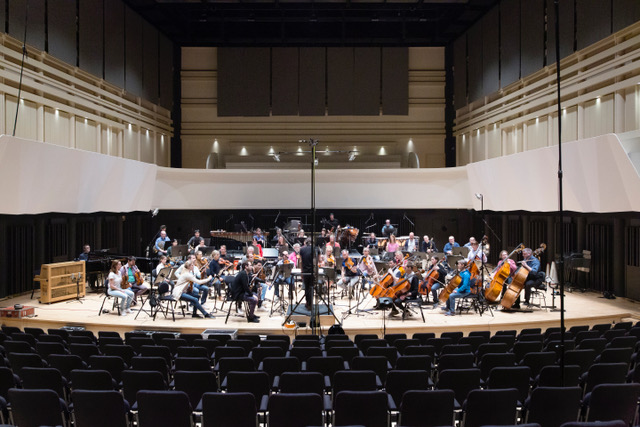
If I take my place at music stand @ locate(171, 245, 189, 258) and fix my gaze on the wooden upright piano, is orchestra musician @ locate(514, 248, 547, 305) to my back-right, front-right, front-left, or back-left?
back-left

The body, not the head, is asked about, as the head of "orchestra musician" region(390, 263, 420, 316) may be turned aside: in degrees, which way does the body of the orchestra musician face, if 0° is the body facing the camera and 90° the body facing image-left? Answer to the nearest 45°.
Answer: approximately 90°

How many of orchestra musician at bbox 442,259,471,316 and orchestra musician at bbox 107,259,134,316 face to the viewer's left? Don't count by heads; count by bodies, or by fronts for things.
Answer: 1

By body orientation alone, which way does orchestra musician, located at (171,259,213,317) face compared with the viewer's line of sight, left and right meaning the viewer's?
facing to the right of the viewer

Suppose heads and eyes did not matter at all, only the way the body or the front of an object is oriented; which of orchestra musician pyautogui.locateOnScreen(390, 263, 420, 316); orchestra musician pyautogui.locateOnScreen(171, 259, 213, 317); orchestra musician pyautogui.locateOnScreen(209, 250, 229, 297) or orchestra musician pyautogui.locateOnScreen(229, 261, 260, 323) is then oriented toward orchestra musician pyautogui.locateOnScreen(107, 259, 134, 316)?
orchestra musician pyautogui.locateOnScreen(390, 263, 420, 316)

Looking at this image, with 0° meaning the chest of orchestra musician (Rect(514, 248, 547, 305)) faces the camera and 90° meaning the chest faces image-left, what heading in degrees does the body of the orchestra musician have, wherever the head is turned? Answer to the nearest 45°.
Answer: approximately 90°

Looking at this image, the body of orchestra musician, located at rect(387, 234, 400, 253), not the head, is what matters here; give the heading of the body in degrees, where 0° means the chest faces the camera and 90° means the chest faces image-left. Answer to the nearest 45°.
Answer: approximately 0°

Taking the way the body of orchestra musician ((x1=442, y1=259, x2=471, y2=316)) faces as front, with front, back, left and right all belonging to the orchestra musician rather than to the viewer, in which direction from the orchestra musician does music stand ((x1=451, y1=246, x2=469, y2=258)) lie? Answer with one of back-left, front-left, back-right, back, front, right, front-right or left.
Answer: right

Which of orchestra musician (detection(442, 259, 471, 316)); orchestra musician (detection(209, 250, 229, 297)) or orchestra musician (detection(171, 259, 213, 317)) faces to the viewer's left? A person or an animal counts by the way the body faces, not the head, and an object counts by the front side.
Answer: orchestra musician (detection(442, 259, 471, 316))

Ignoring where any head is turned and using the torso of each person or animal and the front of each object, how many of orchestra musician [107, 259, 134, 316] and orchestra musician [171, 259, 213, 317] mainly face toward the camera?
0

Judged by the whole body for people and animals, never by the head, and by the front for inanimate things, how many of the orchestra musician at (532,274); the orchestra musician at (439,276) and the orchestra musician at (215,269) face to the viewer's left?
2

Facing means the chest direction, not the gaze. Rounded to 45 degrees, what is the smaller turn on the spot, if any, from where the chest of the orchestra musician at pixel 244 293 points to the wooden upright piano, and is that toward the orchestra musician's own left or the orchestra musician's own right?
approximately 135° to the orchestra musician's own left

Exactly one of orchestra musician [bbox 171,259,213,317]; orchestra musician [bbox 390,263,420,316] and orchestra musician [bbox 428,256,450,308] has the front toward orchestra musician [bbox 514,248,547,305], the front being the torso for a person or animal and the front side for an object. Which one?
orchestra musician [bbox 171,259,213,317]
